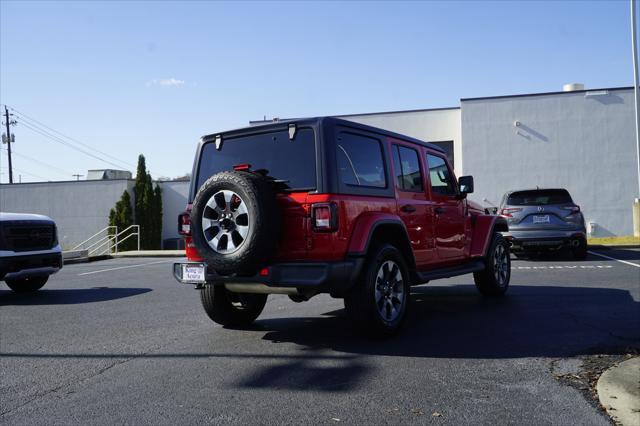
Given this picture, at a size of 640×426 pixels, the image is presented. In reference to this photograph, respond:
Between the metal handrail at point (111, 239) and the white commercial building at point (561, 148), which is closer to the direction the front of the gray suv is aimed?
the white commercial building

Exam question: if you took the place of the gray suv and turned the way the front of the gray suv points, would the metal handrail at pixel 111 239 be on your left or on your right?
on your left

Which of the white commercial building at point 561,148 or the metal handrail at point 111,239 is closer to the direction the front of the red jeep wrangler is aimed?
the white commercial building

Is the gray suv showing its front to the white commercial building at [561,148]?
yes

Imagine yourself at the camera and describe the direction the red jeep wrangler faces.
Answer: facing away from the viewer and to the right of the viewer

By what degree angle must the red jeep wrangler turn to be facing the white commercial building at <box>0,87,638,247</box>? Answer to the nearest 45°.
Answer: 0° — it already faces it

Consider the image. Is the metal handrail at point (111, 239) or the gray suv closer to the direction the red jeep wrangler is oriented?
the gray suv

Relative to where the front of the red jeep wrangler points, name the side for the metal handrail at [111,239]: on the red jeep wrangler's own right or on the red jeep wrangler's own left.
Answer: on the red jeep wrangler's own left

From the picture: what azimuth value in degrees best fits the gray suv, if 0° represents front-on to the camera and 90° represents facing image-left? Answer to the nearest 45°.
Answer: approximately 180°
